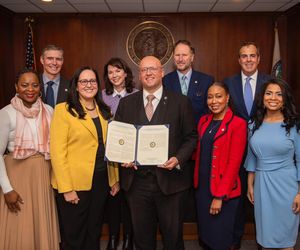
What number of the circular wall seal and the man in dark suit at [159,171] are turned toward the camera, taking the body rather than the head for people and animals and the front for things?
2

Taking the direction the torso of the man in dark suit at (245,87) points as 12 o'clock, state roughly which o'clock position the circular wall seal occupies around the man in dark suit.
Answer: The circular wall seal is roughly at 5 o'clock from the man in dark suit.

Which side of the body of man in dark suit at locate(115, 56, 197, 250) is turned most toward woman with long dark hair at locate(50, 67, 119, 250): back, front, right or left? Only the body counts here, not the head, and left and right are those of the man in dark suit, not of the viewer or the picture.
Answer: right

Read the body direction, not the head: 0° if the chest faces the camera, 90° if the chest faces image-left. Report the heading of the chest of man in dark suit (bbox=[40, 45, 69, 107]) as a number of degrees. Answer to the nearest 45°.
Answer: approximately 0°

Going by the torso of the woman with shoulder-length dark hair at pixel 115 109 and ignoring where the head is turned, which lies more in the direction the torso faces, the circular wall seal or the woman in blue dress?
the woman in blue dress

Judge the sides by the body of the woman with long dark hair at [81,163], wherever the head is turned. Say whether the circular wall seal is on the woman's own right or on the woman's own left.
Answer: on the woman's own left

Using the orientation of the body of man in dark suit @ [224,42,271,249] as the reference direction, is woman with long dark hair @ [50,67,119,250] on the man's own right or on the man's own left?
on the man's own right

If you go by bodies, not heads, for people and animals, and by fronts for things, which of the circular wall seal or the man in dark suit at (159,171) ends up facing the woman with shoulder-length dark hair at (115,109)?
the circular wall seal
